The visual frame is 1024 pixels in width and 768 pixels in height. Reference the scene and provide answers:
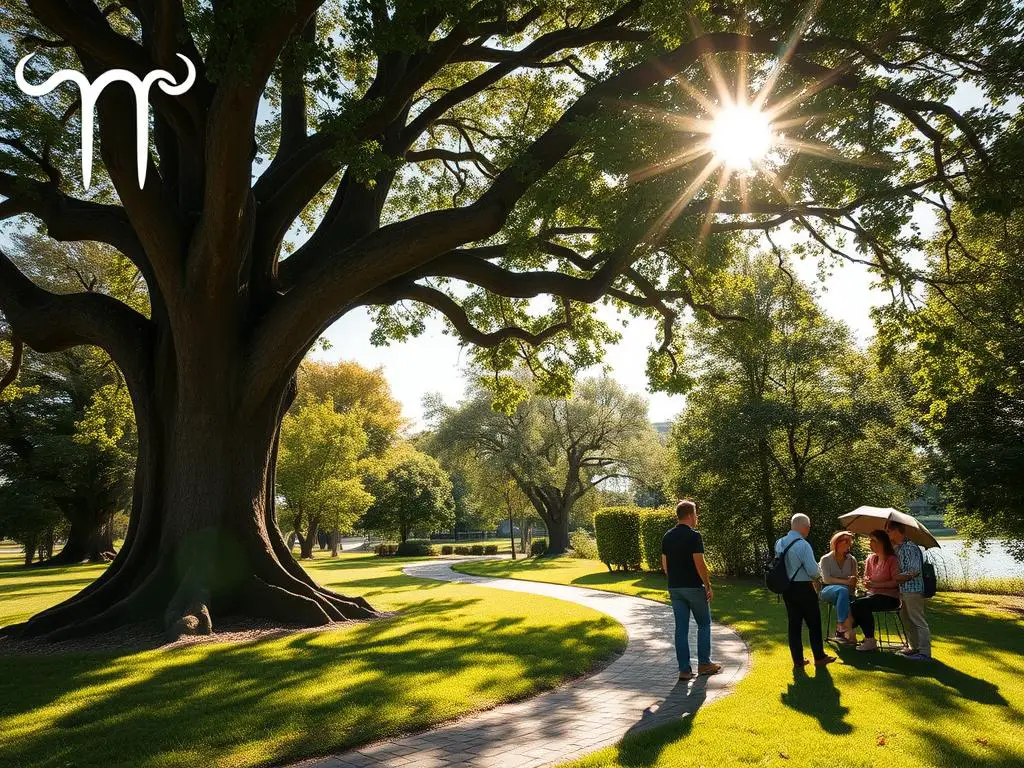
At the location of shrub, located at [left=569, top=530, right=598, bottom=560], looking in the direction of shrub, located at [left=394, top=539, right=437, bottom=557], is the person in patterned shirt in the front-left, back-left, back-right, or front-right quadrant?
back-left

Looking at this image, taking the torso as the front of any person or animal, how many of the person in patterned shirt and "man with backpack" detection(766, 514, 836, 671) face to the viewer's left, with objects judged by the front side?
1

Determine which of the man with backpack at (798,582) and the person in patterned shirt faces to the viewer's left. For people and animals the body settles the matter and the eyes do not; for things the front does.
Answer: the person in patterned shirt

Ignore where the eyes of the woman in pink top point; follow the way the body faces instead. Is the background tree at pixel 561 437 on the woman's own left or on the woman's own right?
on the woman's own right

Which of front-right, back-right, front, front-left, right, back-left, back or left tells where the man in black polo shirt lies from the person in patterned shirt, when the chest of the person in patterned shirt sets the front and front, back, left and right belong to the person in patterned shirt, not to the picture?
front-left

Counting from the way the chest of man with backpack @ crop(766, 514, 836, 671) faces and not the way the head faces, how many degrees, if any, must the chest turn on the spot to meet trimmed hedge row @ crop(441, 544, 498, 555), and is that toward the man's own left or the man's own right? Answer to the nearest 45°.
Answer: approximately 90° to the man's own left

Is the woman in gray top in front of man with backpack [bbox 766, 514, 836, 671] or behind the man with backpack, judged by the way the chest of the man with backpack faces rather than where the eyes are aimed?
in front

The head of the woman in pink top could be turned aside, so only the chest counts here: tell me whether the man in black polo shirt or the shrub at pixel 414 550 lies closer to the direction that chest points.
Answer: the man in black polo shirt

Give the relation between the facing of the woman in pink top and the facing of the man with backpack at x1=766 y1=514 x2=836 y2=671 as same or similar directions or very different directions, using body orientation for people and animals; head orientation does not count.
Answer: very different directions

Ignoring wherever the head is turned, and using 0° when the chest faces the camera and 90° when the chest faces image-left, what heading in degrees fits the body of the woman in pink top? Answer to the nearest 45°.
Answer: approximately 45°

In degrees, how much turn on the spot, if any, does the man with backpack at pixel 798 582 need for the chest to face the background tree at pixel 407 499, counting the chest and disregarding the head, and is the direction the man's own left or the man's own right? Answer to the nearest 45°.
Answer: approximately 90° to the man's own left

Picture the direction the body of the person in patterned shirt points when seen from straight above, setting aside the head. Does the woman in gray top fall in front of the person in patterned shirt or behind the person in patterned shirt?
in front

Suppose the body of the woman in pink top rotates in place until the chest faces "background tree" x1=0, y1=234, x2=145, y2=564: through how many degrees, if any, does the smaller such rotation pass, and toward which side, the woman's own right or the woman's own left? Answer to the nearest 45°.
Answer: approximately 45° to the woman's own right

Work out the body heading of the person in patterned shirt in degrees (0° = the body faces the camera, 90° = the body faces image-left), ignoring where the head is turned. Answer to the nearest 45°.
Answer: approximately 90°
